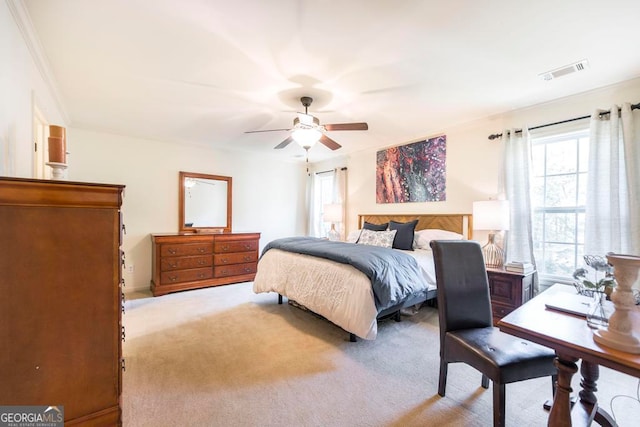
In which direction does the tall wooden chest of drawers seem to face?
to the viewer's right

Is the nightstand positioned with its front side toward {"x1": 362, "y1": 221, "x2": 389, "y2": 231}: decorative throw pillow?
no

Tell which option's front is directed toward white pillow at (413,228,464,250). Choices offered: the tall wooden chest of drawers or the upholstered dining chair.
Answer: the tall wooden chest of drawers

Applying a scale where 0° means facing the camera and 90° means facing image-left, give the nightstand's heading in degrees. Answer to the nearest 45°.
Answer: approximately 45°

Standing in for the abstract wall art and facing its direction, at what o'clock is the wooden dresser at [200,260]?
The wooden dresser is roughly at 1 o'clock from the abstract wall art.

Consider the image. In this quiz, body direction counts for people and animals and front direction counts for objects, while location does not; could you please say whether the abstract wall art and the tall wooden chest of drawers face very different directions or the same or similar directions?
very different directions

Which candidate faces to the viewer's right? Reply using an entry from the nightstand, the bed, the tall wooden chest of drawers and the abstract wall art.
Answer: the tall wooden chest of drawers

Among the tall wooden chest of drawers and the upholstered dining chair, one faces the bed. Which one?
the tall wooden chest of drawers

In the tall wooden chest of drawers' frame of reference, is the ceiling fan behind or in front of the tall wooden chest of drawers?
in front

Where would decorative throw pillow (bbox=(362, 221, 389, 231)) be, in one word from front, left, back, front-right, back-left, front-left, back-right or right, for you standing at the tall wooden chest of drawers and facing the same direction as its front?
front

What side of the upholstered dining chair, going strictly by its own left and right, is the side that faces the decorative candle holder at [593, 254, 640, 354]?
front

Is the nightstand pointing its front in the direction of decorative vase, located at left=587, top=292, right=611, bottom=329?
no

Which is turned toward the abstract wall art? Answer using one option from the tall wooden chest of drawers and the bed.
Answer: the tall wooden chest of drawers

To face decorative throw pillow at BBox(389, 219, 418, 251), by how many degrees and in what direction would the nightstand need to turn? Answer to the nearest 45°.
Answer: approximately 45° to its right

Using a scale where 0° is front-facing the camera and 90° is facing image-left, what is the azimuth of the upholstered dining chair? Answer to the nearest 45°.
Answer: approximately 315°

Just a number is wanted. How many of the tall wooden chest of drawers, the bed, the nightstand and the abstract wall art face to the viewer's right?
1

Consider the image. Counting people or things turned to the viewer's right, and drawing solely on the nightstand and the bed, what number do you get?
0

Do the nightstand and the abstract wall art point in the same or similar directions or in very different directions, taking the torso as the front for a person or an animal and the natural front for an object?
same or similar directions
